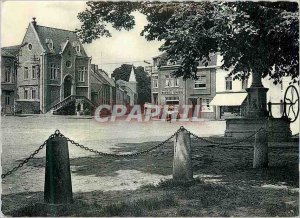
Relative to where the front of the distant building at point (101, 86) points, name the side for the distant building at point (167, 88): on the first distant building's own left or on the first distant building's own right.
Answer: on the first distant building's own left

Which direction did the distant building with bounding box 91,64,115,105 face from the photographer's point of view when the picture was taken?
facing the viewer and to the right of the viewer

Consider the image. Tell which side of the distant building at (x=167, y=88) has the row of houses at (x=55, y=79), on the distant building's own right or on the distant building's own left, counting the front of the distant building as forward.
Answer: on the distant building's own right

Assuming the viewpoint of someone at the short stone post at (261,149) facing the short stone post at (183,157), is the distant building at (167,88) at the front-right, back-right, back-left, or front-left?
back-right

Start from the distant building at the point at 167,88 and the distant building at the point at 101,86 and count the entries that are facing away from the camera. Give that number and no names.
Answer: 0

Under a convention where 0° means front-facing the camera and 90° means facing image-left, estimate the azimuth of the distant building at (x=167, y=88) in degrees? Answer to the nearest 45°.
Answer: approximately 0°

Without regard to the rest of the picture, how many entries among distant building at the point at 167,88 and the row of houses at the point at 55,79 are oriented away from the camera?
0

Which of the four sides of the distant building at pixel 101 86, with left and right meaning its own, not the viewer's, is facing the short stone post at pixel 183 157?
front

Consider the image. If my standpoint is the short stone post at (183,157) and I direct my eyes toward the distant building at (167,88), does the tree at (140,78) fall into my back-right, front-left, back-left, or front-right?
front-left

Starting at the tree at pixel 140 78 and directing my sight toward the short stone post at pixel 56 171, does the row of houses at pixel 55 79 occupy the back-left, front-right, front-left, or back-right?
front-right

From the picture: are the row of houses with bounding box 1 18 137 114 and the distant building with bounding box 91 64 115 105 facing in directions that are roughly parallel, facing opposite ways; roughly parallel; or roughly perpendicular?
roughly parallel

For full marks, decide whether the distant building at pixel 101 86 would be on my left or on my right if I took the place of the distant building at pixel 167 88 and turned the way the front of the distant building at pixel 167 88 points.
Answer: on my right

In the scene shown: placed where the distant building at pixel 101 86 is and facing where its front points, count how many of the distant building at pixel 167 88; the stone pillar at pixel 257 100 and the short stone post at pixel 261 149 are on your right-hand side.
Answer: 0
